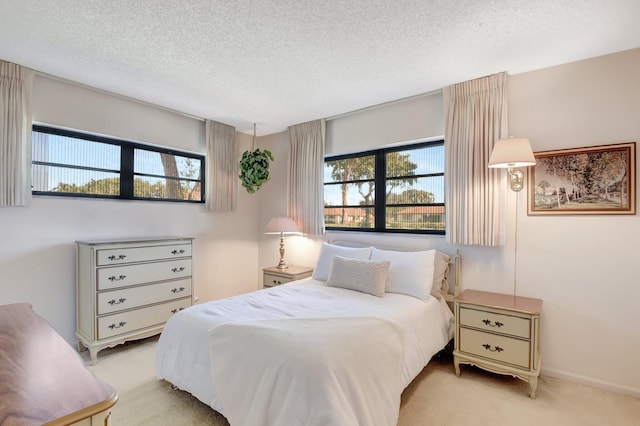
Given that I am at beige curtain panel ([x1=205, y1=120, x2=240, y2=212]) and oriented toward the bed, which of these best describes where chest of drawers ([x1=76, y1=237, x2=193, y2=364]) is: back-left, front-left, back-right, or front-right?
front-right

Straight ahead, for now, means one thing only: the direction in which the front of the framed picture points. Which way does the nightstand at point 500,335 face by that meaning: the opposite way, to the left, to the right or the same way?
the same way

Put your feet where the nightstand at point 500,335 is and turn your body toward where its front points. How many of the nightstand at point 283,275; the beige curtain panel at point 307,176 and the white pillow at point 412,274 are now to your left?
0

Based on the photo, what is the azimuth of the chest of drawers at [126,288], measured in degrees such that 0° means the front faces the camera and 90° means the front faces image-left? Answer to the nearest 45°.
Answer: approximately 315°

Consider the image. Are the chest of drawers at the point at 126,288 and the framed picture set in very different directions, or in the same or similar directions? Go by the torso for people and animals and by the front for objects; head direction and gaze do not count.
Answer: very different directions

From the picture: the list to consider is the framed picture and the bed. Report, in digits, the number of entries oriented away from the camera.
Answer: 0

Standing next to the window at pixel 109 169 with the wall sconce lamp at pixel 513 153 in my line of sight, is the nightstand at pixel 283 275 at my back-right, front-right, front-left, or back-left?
front-left

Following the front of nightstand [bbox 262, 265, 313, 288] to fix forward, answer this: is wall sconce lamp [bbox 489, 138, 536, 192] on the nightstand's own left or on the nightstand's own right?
on the nightstand's own left

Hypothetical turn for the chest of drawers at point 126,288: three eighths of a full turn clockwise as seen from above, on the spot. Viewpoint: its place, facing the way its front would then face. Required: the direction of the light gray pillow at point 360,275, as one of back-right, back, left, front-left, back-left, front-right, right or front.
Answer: back-left

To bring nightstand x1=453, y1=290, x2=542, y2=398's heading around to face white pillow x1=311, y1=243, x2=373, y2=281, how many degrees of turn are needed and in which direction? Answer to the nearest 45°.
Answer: approximately 45° to its right

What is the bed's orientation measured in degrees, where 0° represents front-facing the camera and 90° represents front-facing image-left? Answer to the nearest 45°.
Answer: approximately 45°

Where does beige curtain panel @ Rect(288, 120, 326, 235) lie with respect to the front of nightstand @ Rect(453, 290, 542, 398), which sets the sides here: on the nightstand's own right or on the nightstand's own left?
on the nightstand's own right

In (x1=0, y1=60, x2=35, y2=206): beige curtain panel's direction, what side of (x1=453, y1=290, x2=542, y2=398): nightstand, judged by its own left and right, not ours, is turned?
front

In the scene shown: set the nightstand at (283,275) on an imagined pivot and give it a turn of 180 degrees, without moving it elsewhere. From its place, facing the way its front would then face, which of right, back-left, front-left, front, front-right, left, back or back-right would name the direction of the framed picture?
right

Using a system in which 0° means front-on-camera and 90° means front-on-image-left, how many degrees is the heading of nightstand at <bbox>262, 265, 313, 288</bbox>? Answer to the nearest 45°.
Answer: approximately 45°

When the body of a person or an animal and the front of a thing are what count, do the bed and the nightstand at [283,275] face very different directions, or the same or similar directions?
same or similar directions

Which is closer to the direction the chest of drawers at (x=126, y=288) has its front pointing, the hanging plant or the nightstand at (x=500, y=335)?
the nightstand

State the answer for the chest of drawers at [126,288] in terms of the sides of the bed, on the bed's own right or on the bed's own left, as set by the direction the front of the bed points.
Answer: on the bed's own right

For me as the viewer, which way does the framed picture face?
facing the viewer and to the left of the viewer

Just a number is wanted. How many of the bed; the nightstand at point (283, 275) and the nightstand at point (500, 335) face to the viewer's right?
0
